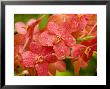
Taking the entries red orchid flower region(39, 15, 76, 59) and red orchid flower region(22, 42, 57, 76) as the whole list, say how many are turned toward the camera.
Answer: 2
